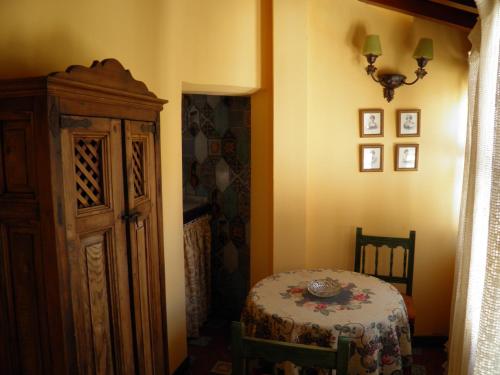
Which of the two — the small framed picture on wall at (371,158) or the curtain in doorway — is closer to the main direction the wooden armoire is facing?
the small framed picture on wall

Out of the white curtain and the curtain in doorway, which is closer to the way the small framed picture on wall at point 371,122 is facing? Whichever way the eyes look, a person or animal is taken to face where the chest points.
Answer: the white curtain

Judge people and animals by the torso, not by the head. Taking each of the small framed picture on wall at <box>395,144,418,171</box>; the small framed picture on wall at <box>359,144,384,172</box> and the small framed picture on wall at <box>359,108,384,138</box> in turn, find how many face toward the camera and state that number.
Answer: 3

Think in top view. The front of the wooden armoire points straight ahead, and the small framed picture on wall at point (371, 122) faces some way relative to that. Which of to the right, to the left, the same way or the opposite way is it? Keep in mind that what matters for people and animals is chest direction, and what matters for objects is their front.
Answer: to the right

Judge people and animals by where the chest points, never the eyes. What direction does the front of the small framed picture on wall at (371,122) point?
toward the camera

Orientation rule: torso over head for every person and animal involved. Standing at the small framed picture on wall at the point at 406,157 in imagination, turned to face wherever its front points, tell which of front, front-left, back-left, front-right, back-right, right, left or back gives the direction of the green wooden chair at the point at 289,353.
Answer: front

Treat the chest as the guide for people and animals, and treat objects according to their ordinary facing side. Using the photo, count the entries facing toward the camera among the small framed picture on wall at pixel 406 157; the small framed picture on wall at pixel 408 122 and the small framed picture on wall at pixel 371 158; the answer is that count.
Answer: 3

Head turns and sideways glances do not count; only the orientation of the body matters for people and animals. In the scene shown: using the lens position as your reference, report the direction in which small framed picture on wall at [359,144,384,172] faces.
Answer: facing the viewer

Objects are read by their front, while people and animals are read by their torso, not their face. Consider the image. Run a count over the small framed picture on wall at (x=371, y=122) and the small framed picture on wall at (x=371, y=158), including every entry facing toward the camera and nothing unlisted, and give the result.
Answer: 2

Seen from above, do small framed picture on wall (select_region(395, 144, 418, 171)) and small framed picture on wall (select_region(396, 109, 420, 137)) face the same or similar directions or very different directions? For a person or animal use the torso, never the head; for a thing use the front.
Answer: same or similar directions

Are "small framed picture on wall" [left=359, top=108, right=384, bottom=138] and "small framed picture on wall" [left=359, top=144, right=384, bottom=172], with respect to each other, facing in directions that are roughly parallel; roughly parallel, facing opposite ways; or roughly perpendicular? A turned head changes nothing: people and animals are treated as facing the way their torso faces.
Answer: roughly parallel

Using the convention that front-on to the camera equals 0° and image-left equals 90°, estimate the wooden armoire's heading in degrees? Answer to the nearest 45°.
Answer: approximately 315°

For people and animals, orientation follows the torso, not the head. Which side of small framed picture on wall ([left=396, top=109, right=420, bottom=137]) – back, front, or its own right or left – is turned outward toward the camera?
front

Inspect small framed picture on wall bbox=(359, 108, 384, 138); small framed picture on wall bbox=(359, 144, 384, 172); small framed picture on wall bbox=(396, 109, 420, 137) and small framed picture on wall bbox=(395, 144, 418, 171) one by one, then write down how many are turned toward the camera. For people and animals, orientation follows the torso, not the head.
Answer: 4
